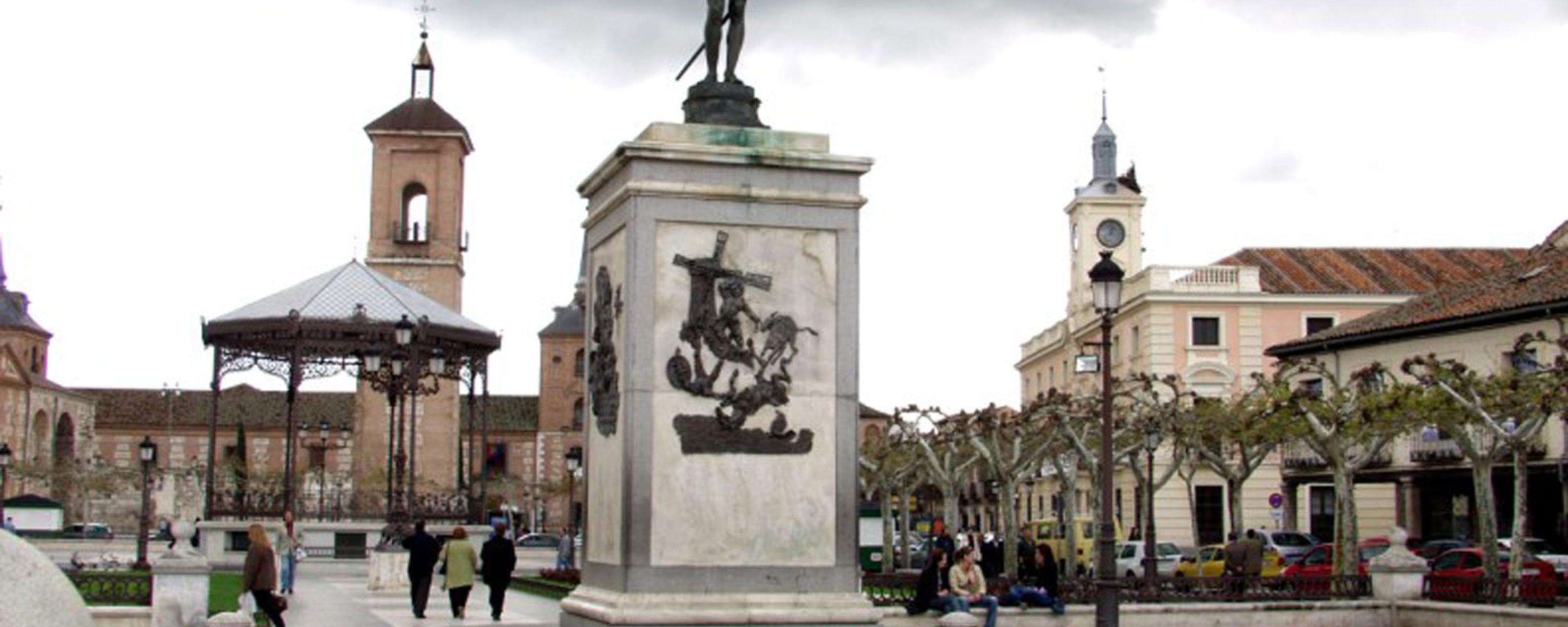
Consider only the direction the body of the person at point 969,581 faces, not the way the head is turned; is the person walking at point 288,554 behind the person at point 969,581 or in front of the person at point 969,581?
behind

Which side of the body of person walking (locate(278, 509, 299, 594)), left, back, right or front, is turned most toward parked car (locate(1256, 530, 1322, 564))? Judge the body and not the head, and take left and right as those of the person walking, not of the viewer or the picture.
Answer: left

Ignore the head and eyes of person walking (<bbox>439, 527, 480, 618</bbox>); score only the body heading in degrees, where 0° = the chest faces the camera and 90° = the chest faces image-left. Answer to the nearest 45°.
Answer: approximately 180°

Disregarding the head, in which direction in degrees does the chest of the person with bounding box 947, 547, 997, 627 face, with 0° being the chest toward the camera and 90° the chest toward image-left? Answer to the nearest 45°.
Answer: approximately 315°

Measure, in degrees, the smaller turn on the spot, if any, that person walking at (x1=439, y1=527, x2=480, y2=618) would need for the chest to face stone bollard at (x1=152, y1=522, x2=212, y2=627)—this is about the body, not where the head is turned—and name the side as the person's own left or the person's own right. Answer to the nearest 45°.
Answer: approximately 135° to the person's own left

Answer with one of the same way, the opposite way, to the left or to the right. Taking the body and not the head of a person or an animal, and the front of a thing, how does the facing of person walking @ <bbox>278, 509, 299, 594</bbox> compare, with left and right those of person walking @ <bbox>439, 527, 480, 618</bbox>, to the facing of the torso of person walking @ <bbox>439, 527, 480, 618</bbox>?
the opposite way

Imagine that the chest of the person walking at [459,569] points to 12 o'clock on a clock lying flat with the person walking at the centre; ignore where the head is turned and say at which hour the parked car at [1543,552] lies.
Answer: The parked car is roughly at 2 o'clock from the person walking.

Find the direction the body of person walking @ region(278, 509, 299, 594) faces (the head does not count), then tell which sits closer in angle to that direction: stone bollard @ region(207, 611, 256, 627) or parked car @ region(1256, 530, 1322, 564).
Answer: the stone bollard

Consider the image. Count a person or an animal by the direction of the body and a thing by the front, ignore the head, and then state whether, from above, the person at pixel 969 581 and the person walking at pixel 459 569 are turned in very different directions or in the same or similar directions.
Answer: very different directions

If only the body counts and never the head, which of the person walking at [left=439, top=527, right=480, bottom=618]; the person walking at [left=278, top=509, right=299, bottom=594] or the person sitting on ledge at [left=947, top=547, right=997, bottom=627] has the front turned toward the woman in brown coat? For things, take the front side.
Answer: the person walking at [left=278, top=509, right=299, bottom=594]
